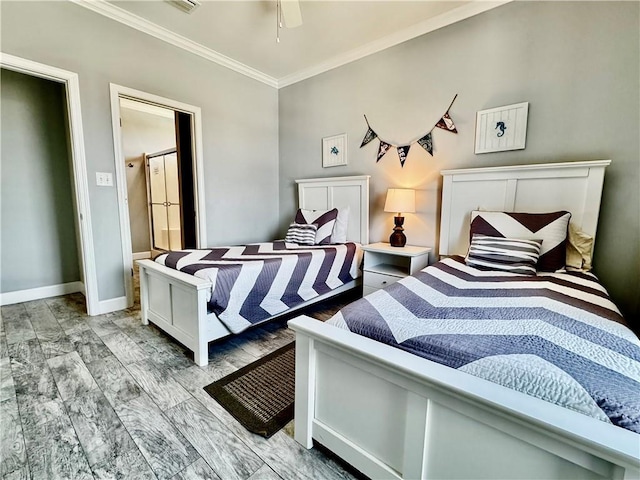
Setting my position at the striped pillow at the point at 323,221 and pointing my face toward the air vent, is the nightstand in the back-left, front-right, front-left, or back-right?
back-left

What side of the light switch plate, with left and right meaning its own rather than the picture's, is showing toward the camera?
front

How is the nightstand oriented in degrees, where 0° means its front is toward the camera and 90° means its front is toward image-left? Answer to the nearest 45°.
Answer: approximately 45°

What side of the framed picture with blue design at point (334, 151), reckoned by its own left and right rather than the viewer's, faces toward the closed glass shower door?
right

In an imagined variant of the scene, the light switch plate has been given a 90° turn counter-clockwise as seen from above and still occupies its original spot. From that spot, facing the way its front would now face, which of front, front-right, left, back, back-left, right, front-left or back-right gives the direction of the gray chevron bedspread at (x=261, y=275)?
front-right

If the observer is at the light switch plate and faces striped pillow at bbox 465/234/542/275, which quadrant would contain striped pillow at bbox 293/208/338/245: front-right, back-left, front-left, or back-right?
front-left

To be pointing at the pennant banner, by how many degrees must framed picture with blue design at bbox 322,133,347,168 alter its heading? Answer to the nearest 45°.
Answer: approximately 90° to its left

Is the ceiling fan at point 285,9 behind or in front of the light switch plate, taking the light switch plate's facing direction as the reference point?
in front

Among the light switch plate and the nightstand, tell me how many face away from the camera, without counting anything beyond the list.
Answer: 0

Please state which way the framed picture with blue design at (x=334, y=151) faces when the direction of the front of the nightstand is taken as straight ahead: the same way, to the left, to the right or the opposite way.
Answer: the same way

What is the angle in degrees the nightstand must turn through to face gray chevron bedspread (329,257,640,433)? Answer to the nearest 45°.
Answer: approximately 45° to its left

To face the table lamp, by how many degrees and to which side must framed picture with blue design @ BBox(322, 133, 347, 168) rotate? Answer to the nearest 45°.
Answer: approximately 90° to its left

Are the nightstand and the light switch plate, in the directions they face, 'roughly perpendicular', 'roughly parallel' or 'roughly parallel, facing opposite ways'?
roughly perpendicular

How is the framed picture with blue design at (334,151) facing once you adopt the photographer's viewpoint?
facing the viewer and to the left of the viewer
